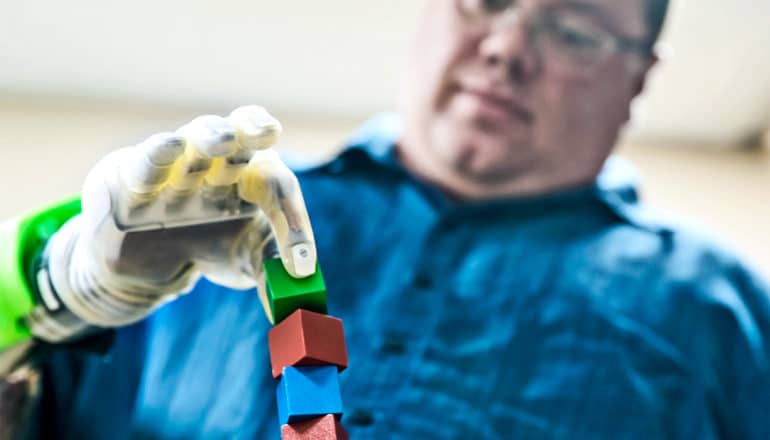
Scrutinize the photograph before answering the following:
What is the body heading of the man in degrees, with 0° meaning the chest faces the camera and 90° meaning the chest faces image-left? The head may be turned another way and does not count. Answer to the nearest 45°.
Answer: approximately 45°
